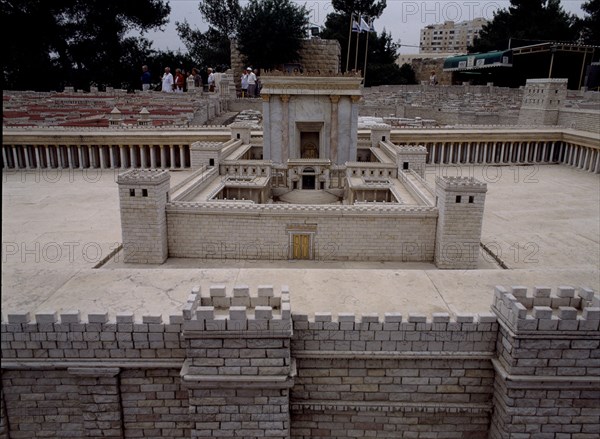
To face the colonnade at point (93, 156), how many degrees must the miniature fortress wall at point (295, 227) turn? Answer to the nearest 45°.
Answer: approximately 135° to its right

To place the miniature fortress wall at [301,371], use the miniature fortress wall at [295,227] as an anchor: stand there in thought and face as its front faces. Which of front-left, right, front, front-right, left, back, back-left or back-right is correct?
front

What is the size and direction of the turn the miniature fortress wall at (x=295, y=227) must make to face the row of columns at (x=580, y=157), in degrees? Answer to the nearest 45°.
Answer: approximately 135° to its left

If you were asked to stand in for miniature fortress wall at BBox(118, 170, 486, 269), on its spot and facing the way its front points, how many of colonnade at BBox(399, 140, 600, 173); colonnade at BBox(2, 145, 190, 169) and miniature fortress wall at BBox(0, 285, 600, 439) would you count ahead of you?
1

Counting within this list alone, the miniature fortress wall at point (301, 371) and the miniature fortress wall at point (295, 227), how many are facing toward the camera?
2

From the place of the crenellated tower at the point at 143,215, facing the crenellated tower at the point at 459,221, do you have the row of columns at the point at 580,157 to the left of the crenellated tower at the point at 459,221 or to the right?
left

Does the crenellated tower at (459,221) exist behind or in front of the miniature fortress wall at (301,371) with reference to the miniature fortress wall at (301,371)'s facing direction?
behind

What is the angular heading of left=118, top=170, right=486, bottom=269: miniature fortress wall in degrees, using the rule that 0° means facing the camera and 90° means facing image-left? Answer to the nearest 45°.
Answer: approximately 0°

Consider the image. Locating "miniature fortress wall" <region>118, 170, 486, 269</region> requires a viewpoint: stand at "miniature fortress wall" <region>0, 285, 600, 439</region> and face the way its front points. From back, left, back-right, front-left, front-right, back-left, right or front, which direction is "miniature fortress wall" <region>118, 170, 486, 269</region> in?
back

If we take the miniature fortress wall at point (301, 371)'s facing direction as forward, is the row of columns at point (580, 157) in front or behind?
behind

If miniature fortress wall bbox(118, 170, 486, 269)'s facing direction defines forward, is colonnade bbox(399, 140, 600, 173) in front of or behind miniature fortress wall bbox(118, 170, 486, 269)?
behind

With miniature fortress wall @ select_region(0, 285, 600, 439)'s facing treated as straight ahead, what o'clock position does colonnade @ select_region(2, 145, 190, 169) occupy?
The colonnade is roughly at 5 o'clock from the miniature fortress wall.
